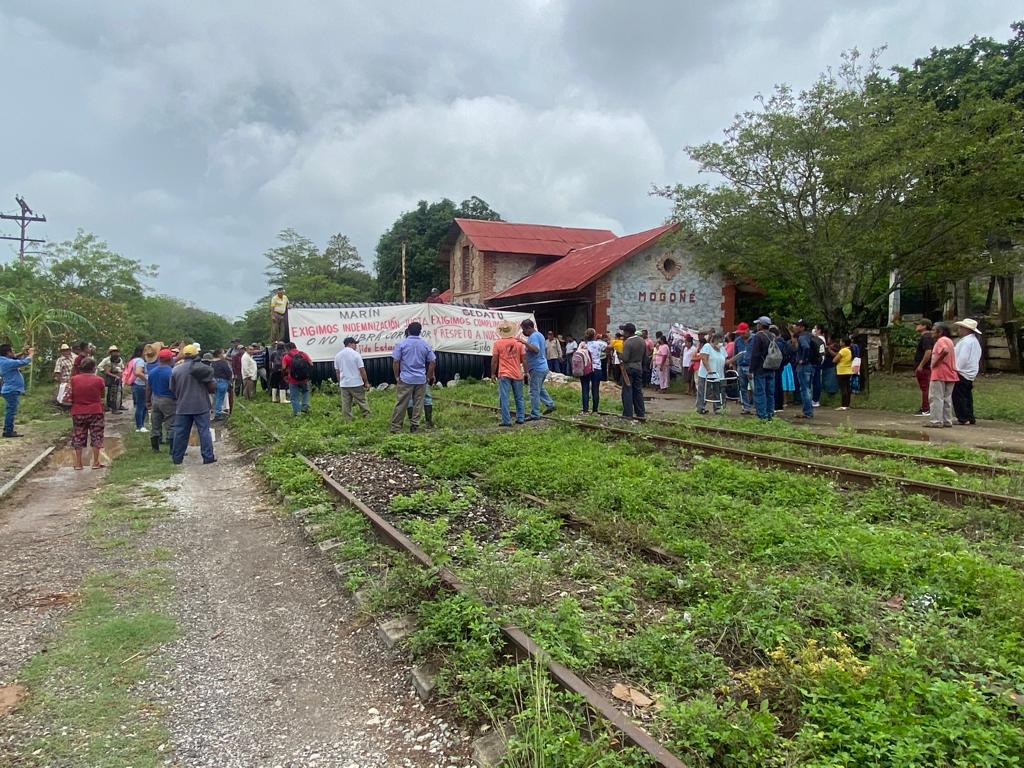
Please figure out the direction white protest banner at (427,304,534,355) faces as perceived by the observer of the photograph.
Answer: facing the viewer

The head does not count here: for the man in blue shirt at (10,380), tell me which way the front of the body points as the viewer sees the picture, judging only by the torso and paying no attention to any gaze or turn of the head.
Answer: to the viewer's right

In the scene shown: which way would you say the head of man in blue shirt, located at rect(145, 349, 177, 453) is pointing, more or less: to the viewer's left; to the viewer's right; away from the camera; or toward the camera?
away from the camera

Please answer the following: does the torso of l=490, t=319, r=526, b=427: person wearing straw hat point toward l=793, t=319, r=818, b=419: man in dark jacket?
no

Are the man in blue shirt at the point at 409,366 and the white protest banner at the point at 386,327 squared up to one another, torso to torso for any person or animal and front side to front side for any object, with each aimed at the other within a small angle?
yes

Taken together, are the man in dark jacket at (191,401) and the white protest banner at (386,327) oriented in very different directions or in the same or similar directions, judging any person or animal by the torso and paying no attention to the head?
very different directions

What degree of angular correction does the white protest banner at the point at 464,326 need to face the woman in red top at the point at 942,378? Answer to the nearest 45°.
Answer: approximately 45° to its left

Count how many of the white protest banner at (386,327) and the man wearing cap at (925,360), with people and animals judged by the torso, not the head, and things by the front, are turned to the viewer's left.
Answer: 1

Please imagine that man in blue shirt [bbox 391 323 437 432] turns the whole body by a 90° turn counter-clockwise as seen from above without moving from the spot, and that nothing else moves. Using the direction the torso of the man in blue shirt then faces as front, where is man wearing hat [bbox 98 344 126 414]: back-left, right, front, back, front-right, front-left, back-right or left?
front-right

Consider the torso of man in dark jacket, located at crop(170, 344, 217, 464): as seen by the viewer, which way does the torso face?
away from the camera

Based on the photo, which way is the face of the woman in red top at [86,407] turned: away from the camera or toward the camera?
away from the camera

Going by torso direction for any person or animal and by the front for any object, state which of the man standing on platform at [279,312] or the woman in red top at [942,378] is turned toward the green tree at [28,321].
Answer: the woman in red top

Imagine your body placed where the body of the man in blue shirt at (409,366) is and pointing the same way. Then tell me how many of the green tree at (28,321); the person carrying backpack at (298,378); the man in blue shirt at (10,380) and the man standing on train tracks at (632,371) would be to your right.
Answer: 1

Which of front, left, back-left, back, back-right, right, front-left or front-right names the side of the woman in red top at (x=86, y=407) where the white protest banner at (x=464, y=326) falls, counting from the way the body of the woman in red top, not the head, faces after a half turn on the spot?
back-left

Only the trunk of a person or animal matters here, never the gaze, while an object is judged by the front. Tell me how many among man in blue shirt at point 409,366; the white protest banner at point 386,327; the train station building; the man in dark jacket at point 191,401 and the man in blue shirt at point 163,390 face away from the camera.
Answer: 3

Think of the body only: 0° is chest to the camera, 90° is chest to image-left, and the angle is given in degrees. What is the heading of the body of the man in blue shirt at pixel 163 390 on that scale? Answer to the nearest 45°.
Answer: approximately 180°

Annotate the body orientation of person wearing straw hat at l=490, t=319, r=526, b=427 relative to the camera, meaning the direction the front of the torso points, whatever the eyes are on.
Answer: away from the camera

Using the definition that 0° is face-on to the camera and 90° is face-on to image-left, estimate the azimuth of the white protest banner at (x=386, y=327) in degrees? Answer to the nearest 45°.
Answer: approximately 0°

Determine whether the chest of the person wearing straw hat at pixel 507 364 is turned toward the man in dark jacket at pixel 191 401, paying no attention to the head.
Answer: no

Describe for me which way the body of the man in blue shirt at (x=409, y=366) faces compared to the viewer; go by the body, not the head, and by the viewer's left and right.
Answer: facing away from the viewer

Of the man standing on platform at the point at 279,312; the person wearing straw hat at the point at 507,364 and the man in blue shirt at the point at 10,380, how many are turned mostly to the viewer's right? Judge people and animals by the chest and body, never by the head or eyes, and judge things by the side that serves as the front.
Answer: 1
